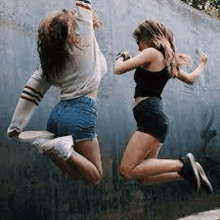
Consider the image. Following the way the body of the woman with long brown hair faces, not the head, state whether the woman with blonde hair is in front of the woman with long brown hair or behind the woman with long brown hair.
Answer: in front

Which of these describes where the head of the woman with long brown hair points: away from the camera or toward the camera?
away from the camera

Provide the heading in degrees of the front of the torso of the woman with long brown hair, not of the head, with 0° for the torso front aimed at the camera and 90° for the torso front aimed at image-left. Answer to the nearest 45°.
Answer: approximately 225°
